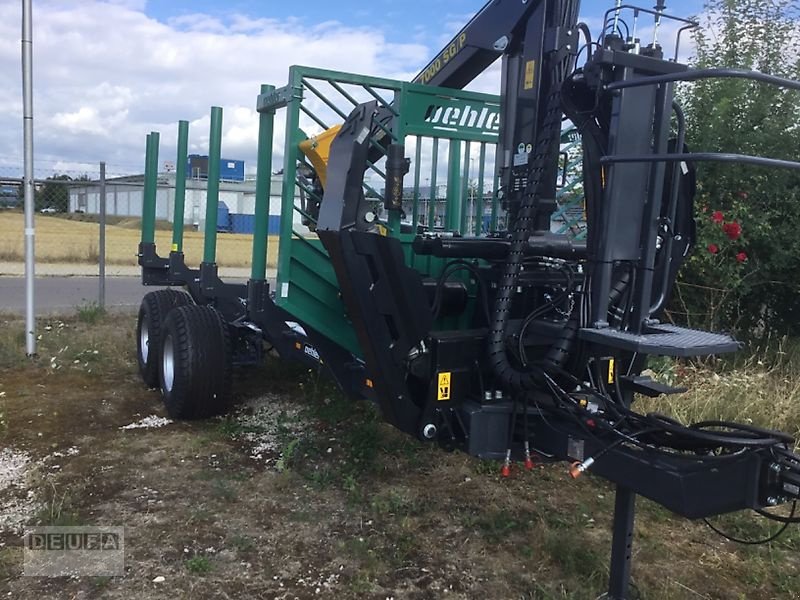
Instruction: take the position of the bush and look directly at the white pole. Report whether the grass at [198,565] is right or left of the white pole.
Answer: left

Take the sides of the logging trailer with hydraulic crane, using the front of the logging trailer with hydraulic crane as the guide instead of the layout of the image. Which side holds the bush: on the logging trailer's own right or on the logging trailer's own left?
on the logging trailer's own left

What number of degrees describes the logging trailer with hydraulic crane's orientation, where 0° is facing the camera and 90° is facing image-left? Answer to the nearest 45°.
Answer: approximately 315°

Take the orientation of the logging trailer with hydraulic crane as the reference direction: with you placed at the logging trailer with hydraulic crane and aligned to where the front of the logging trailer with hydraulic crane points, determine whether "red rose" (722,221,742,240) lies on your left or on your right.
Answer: on your left

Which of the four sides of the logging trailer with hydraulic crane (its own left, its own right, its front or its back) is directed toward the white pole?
back
